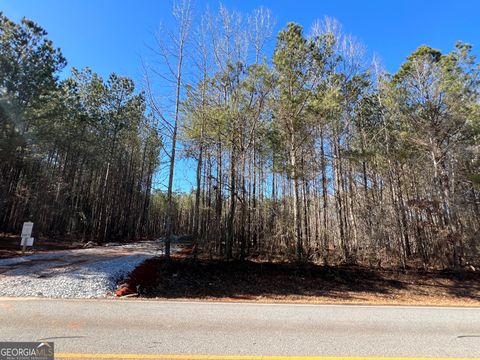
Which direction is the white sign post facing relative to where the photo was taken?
toward the camera
